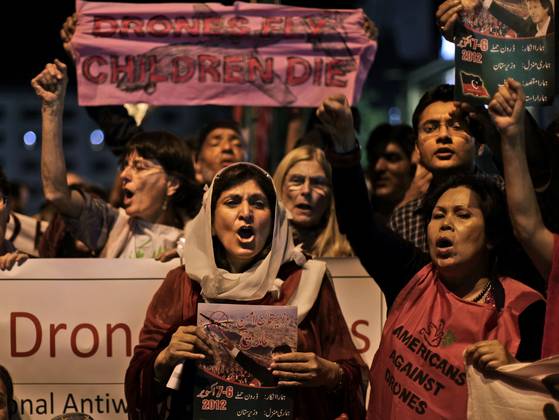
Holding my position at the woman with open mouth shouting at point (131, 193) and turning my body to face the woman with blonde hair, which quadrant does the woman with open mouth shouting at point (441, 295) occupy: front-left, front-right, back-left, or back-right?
front-right

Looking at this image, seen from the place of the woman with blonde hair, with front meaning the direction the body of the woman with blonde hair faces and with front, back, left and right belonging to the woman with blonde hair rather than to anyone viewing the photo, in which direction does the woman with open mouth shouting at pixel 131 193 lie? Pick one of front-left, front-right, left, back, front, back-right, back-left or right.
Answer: right

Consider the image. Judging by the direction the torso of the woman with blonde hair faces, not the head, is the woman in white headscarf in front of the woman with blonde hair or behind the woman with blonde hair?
in front

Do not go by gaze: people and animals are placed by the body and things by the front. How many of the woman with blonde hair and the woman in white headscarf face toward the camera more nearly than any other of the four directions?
2

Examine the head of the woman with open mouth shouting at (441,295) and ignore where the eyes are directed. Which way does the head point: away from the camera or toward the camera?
toward the camera

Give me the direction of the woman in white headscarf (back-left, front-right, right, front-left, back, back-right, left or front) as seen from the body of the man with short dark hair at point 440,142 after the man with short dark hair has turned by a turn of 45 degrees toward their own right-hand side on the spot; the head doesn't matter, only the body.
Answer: front

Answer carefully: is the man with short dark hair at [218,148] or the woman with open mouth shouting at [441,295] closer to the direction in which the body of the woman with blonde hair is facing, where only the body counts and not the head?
the woman with open mouth shouting

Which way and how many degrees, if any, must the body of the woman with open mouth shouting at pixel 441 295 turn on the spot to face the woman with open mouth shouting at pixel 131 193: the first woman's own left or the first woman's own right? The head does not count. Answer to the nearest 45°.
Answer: approximately 90° to the first woman's own right

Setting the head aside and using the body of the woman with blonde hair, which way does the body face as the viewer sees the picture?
toward the camera

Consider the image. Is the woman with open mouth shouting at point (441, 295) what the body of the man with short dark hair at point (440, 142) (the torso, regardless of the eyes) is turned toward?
yes

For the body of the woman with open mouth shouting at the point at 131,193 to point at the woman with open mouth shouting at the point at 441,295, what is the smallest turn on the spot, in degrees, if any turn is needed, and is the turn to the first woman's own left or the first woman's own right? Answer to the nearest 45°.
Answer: approximately 90° to the first woman's own left

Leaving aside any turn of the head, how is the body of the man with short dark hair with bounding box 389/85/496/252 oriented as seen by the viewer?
toward the camera

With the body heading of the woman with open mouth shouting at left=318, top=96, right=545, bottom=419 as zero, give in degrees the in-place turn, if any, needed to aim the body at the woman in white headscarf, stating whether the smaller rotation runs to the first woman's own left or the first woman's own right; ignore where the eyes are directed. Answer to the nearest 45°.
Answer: approximately 45° to the first woman's own right

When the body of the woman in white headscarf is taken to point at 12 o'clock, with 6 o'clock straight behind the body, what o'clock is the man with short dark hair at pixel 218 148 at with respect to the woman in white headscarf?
The man with short dark hair is roughly at 6 o'clock from the woman in white headscarf.

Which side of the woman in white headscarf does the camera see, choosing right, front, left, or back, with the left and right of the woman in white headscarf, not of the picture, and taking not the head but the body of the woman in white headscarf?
front

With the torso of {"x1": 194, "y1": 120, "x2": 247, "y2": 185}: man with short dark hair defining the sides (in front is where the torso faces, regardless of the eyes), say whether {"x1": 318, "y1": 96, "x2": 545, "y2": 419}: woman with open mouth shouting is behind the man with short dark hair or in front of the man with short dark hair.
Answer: in front
